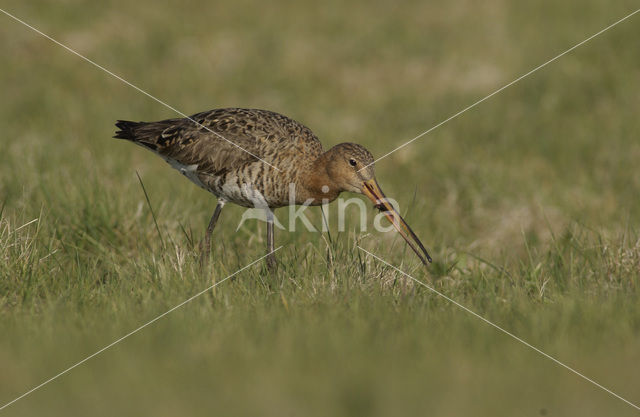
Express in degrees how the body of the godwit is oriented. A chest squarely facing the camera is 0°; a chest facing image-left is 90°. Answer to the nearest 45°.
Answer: approximately 270°
